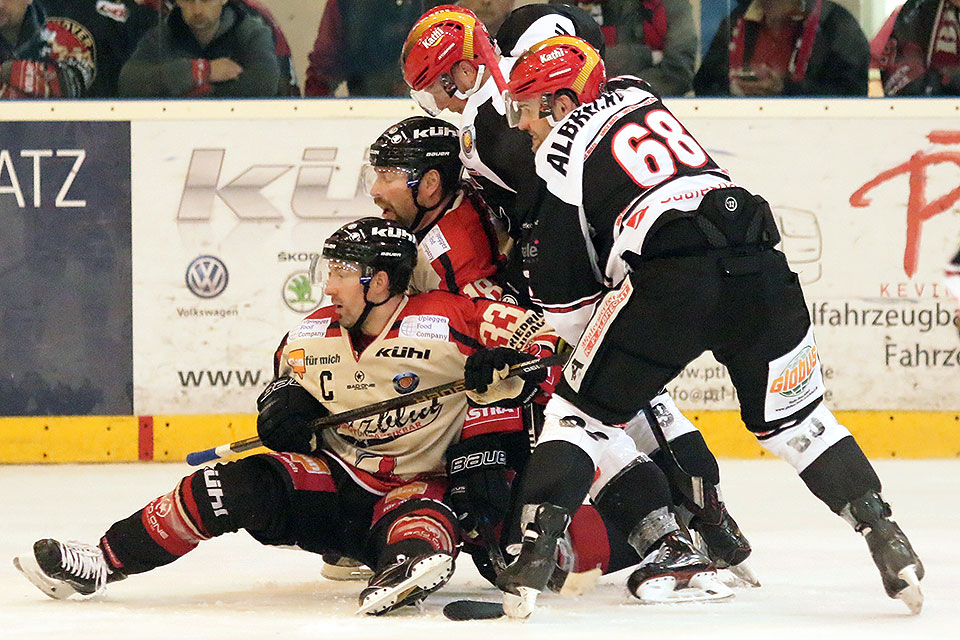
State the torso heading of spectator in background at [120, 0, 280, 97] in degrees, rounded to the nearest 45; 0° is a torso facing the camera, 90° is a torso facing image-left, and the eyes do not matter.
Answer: approximately 0°

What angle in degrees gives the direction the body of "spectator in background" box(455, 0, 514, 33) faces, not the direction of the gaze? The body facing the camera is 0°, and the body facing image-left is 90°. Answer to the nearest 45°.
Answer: approximately 0°

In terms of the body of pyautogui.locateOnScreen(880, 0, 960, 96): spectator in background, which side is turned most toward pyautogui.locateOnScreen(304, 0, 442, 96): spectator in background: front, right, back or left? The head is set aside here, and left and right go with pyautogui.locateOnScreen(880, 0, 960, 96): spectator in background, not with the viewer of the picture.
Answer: right

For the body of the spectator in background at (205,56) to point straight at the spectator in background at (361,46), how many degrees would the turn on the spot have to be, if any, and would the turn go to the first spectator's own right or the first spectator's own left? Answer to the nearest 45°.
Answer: approximately 90° to the first spectator's own left

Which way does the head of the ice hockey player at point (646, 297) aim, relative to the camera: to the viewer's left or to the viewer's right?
to the viewer's left

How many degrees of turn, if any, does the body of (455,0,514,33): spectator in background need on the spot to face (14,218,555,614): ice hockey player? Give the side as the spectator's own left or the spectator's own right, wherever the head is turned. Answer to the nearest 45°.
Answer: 0° — they already face them

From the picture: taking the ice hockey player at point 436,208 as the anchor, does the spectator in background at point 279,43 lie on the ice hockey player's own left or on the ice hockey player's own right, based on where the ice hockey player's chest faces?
on the ice hockey player's own right

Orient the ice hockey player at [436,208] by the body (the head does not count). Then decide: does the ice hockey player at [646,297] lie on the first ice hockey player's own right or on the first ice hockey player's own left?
on the first ice hockey player's own left
